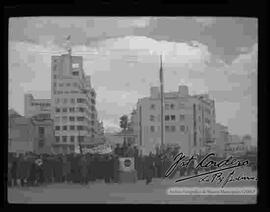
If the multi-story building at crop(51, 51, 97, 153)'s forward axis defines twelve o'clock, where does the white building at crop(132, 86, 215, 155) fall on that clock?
The white building is roughly at 9 o'clock from the multi-story building.

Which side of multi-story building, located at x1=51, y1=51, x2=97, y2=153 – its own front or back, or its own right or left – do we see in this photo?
front

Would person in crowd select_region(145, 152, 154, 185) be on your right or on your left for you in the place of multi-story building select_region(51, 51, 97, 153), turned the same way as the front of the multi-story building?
on your left
